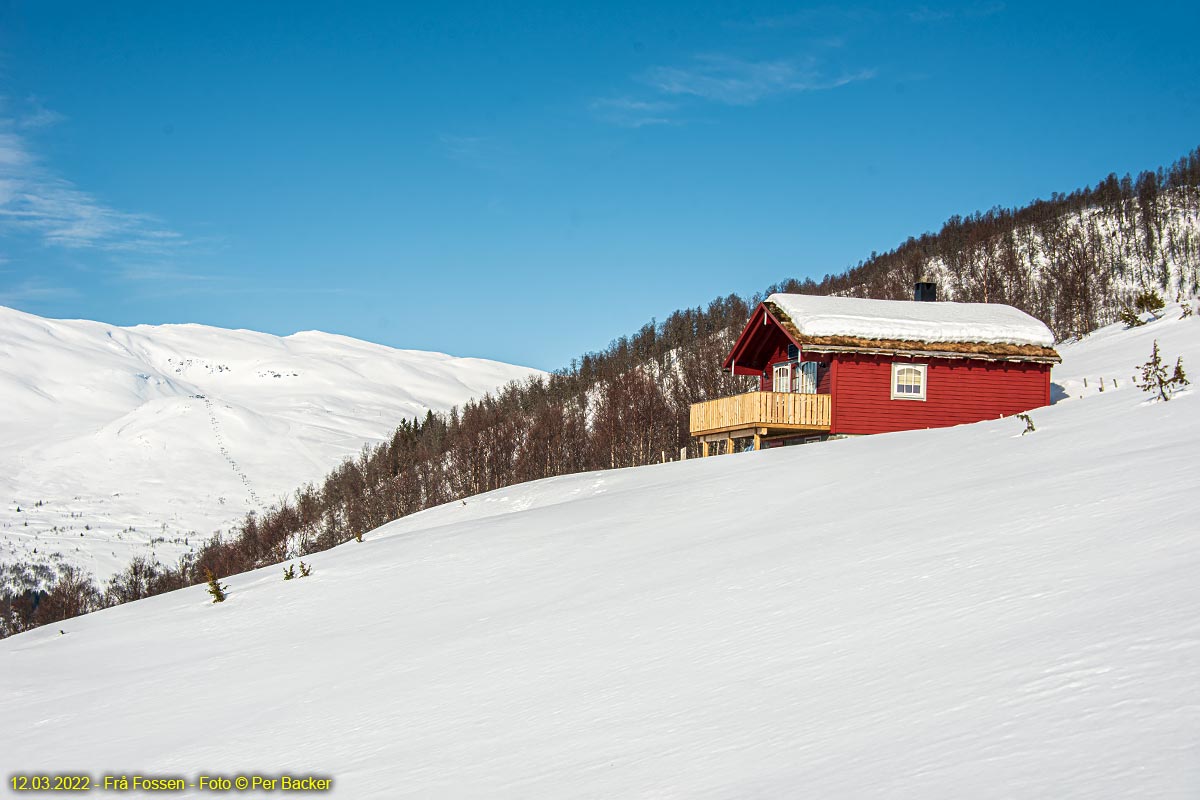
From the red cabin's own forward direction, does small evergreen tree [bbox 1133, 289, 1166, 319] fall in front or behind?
behind

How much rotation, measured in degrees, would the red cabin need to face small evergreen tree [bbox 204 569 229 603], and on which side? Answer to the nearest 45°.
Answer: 0° — it already faces it

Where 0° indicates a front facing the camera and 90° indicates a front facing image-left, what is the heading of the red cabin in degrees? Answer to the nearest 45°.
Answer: approximately 45°
